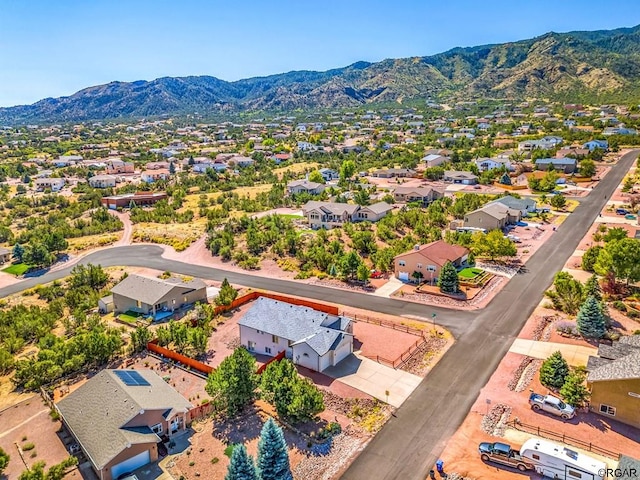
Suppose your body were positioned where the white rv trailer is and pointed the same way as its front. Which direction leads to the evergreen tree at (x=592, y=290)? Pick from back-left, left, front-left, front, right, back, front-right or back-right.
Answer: front-right

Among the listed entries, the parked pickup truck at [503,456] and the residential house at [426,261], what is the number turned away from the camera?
0

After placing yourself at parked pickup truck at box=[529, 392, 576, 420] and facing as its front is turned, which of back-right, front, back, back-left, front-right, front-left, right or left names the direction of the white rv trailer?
front-right

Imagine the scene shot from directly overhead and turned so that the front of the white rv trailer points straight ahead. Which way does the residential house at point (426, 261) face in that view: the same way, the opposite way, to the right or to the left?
to the left

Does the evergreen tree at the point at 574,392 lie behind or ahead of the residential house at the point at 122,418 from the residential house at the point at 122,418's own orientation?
ahead

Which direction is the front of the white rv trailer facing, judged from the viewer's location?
facing away from the viewer and to the left of the viewer

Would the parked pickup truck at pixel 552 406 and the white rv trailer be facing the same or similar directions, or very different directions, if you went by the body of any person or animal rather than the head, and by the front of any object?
very different directions

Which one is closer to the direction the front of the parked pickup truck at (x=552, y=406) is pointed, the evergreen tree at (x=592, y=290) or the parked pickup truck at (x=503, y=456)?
the parked pickup truck at (x=503, y=456)

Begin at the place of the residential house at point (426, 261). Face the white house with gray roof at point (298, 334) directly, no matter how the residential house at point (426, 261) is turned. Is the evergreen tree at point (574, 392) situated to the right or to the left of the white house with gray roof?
left
